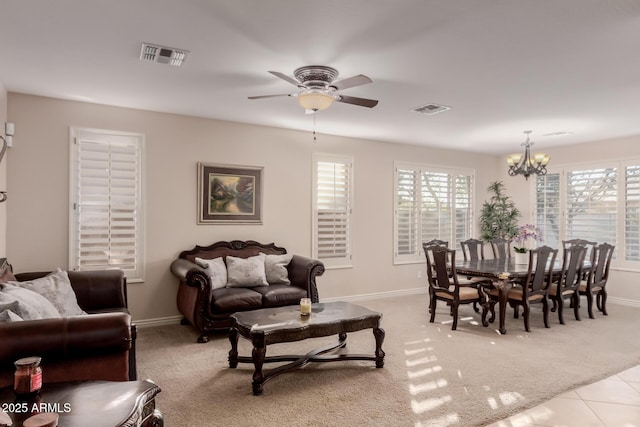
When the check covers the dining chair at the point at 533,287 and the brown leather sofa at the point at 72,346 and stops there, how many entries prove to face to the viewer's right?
1

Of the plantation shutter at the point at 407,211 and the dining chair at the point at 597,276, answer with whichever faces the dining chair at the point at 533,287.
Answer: the plantation shutter

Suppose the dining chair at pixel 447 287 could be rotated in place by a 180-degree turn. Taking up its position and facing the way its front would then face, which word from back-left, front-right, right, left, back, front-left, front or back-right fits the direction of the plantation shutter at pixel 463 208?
back-right

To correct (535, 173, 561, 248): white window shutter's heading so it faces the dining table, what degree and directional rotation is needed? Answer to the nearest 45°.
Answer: approximately 45° to its left

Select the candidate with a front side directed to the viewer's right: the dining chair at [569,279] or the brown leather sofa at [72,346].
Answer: the brown leather sofa

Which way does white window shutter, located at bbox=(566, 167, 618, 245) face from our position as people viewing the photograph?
facing the viewer and to the left of the viewer

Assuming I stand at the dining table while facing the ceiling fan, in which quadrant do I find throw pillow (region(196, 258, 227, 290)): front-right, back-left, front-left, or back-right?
front-right

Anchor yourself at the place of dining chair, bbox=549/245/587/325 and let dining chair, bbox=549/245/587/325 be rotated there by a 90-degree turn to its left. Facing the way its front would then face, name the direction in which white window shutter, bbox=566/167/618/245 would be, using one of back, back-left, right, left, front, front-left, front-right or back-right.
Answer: back-right

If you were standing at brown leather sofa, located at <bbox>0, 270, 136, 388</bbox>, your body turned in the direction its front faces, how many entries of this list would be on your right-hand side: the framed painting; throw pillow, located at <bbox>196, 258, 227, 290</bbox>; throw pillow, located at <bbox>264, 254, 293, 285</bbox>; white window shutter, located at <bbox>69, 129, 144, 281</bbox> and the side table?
1

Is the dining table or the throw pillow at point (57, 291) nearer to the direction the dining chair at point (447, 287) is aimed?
the dining table

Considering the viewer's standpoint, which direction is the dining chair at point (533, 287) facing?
facing away from the viewer and to the left of the viewer

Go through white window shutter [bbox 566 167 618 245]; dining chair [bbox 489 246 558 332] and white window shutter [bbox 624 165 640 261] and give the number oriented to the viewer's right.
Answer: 0

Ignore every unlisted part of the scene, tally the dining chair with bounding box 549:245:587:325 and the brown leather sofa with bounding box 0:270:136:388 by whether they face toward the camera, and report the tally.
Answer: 0

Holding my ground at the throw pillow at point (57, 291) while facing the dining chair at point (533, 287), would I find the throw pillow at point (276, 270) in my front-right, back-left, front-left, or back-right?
front-left

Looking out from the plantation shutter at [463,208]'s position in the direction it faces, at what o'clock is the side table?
The side table is roughly at 2 o'clock from the plantation shutter.

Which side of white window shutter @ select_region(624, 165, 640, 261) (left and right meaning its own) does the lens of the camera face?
front

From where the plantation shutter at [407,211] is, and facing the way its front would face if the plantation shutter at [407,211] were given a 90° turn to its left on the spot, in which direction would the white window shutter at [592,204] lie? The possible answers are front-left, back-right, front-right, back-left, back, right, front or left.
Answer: front-right
